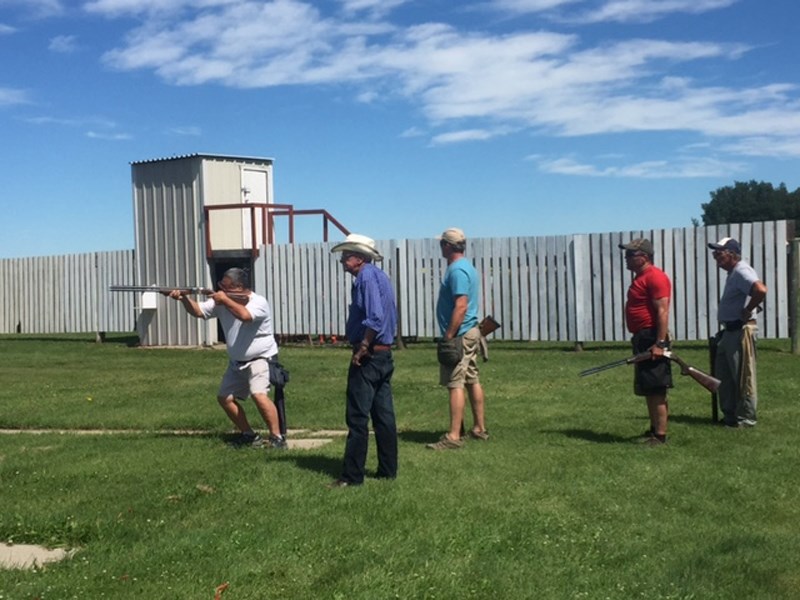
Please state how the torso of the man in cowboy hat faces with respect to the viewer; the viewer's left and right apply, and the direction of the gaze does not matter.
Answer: facing to the left of the viewer

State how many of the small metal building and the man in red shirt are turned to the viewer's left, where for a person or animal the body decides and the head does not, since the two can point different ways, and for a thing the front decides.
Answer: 1

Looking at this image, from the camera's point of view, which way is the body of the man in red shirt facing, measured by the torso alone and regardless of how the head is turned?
to the viewer's left

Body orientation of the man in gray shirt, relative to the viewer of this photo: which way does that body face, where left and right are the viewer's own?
facing to the left of the viewer

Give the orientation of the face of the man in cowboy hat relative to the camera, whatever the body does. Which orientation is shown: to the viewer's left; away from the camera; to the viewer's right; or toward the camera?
to the viewer's left

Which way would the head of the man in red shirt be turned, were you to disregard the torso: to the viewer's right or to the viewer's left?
to the viewer's left

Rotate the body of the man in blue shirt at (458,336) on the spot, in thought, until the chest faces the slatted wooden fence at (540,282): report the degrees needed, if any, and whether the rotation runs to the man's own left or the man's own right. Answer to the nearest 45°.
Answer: approximately 90° to the man's own right

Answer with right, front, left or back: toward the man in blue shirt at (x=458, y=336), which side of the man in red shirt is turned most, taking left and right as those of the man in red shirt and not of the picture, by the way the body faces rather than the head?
front

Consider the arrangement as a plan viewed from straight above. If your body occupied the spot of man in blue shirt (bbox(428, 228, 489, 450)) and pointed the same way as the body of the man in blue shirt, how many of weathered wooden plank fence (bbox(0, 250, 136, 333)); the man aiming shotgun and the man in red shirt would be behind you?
1

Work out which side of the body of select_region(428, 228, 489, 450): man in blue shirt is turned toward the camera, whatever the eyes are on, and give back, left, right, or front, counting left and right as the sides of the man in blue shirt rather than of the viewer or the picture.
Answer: left

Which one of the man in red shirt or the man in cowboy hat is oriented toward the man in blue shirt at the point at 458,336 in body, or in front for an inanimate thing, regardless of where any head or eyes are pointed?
the man in red shirt

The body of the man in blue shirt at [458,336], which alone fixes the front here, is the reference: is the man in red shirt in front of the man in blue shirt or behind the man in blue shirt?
behind
